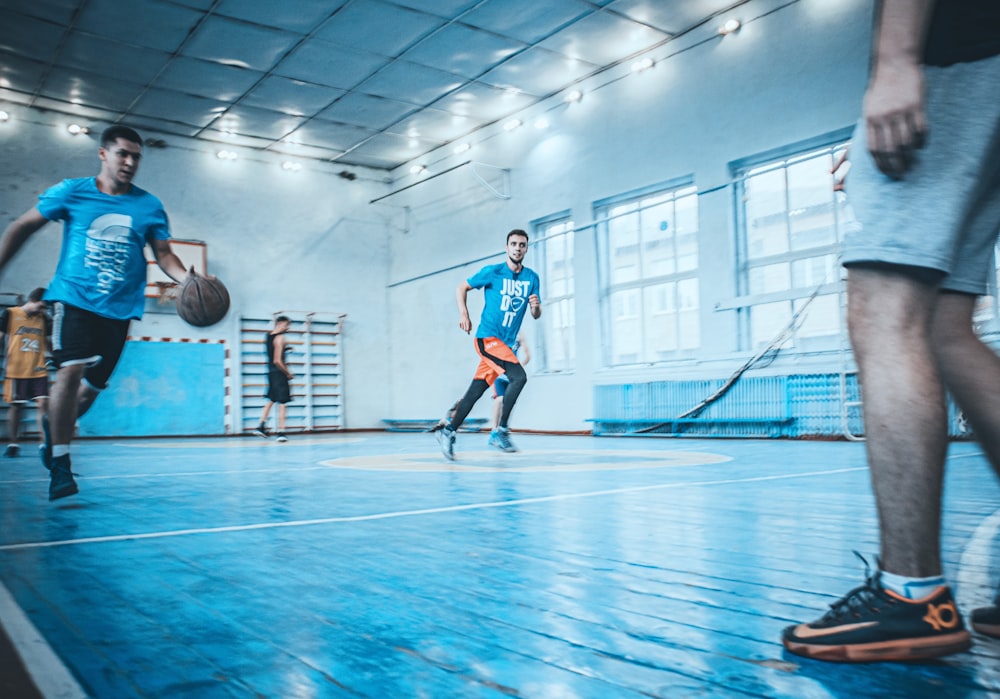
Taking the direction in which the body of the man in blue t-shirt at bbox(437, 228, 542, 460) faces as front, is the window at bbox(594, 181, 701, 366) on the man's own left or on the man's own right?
on the man's own left

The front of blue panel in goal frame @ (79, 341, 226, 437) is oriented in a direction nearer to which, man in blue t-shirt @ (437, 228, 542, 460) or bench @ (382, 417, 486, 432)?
the man in blue t-shirt

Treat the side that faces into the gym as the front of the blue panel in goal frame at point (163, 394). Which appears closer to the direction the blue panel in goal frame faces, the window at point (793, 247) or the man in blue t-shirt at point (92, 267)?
the man in blue t-shirt

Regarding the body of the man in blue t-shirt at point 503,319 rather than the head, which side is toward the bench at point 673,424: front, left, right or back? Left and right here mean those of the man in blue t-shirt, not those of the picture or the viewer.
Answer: left

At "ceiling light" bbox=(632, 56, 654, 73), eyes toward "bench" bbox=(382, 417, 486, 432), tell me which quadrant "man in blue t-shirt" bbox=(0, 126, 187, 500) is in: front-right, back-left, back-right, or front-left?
back-left

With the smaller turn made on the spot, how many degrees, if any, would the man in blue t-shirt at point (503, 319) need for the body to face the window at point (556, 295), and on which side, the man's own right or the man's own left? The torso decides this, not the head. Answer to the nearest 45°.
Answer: approximately 135° to the man's own left

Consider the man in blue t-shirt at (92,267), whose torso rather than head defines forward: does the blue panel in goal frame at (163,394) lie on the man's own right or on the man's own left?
on the man's own left

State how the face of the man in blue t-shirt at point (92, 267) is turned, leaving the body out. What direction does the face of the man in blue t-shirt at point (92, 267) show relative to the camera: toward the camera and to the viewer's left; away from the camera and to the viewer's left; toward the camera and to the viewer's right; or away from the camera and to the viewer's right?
toward the camera and to the viewer's right
